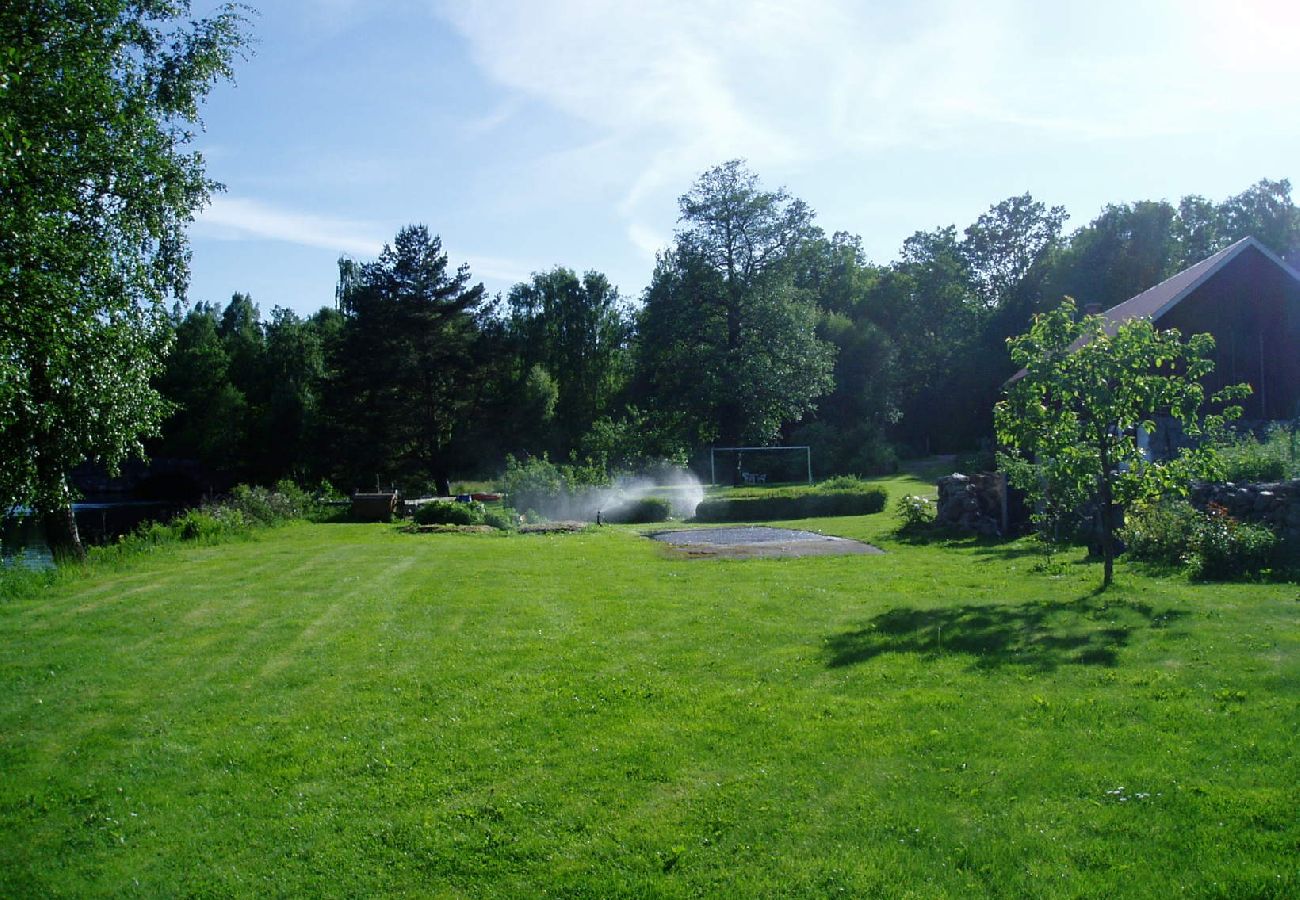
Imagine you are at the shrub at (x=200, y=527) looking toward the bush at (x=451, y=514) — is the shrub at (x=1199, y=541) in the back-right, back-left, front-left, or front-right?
front-right

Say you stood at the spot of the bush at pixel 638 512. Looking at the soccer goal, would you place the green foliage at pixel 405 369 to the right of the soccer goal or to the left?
left

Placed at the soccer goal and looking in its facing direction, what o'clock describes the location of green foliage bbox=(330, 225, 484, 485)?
The green foliage is roughly at 3 o'clock from the soccer goal.

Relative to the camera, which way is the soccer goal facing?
toward the camera

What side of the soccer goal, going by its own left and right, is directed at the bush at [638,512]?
front

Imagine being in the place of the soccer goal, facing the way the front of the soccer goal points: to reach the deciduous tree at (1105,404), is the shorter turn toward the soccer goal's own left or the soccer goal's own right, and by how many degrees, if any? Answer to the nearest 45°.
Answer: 0° — it already faces it

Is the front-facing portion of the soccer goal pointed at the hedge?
yes

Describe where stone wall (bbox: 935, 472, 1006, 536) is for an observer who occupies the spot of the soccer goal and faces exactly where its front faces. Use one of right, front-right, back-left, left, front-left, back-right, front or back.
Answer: front

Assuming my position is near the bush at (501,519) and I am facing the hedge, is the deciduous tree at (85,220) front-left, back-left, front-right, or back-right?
back-right

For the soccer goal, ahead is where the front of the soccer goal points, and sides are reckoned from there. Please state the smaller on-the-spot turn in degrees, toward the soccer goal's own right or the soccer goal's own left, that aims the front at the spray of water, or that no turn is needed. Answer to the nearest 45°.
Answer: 0° — it already faces it
